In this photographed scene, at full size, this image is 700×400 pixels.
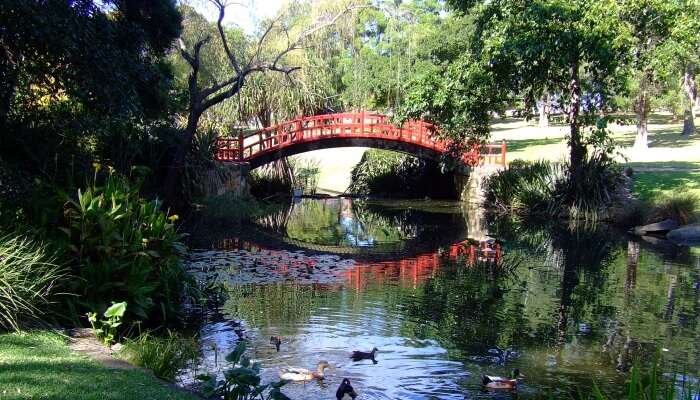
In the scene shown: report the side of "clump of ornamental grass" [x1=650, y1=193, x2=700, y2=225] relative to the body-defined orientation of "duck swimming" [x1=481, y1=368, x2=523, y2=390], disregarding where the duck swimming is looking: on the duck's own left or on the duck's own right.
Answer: on the duck's own left

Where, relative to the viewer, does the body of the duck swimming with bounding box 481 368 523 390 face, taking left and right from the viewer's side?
facing to the right of the viewer

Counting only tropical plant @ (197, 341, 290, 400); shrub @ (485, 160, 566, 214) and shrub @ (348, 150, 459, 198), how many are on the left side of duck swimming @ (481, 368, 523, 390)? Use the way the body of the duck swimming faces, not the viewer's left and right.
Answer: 2

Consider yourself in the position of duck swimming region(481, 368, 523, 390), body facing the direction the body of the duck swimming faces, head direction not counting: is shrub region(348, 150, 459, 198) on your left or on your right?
on your left

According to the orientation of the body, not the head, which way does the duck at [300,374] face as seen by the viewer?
to the viewer's right

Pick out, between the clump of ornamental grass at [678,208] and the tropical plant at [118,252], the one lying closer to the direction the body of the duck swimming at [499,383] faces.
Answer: the clump of ornamental grass

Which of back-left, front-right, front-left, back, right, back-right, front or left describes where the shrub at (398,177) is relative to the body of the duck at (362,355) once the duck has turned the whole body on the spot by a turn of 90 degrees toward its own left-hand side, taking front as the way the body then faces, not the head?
front

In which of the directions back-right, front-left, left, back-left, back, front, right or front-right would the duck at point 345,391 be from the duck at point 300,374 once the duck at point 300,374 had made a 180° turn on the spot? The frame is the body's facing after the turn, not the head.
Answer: back-left

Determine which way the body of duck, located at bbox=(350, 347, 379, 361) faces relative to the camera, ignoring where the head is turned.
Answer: to the viewer's right

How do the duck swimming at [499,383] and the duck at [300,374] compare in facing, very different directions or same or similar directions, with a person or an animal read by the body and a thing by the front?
same or similar directions

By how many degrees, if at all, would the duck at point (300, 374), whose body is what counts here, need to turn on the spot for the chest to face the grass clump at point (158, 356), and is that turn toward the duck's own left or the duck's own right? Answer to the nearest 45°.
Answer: approximately 135° to the duck's own right

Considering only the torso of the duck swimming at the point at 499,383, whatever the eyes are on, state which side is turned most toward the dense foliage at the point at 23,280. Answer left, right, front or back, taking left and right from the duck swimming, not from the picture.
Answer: back

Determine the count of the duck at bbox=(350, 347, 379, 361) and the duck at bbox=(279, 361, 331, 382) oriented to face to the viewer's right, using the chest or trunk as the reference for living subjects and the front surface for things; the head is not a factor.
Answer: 2
